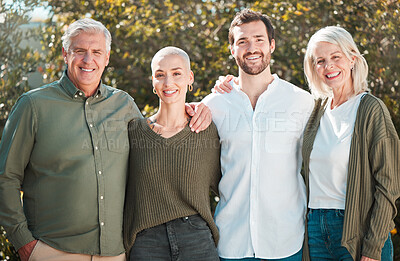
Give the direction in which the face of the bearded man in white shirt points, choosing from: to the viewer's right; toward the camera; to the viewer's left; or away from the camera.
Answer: toward the camera

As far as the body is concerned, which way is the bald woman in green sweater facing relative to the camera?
toward the camera

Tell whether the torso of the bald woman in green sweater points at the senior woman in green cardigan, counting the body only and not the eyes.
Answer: no

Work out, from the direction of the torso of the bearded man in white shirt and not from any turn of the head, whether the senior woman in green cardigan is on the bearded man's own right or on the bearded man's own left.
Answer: on the bearded man's own left

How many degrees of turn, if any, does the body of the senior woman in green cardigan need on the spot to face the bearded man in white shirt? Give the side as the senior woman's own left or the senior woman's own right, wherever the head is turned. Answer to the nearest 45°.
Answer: approximately 45° to the senior woman's own right

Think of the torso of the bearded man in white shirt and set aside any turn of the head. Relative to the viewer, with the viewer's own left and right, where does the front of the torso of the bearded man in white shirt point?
facing the viewer

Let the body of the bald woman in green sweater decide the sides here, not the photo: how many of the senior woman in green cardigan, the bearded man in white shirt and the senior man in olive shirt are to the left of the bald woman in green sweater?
2

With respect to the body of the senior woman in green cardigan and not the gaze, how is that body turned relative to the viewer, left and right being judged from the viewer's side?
facing the viewer and to the left of the viewer

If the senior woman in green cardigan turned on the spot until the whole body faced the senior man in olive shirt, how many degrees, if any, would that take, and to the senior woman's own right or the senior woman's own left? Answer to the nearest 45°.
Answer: approximately 45° to the senior woman's own right

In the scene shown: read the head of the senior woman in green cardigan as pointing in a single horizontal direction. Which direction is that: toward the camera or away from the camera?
toward the camera

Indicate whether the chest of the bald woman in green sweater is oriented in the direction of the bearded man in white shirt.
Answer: no

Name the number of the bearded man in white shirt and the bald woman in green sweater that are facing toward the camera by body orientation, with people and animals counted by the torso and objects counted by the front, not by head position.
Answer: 2

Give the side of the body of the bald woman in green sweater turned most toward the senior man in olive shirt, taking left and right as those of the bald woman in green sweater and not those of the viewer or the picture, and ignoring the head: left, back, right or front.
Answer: right
